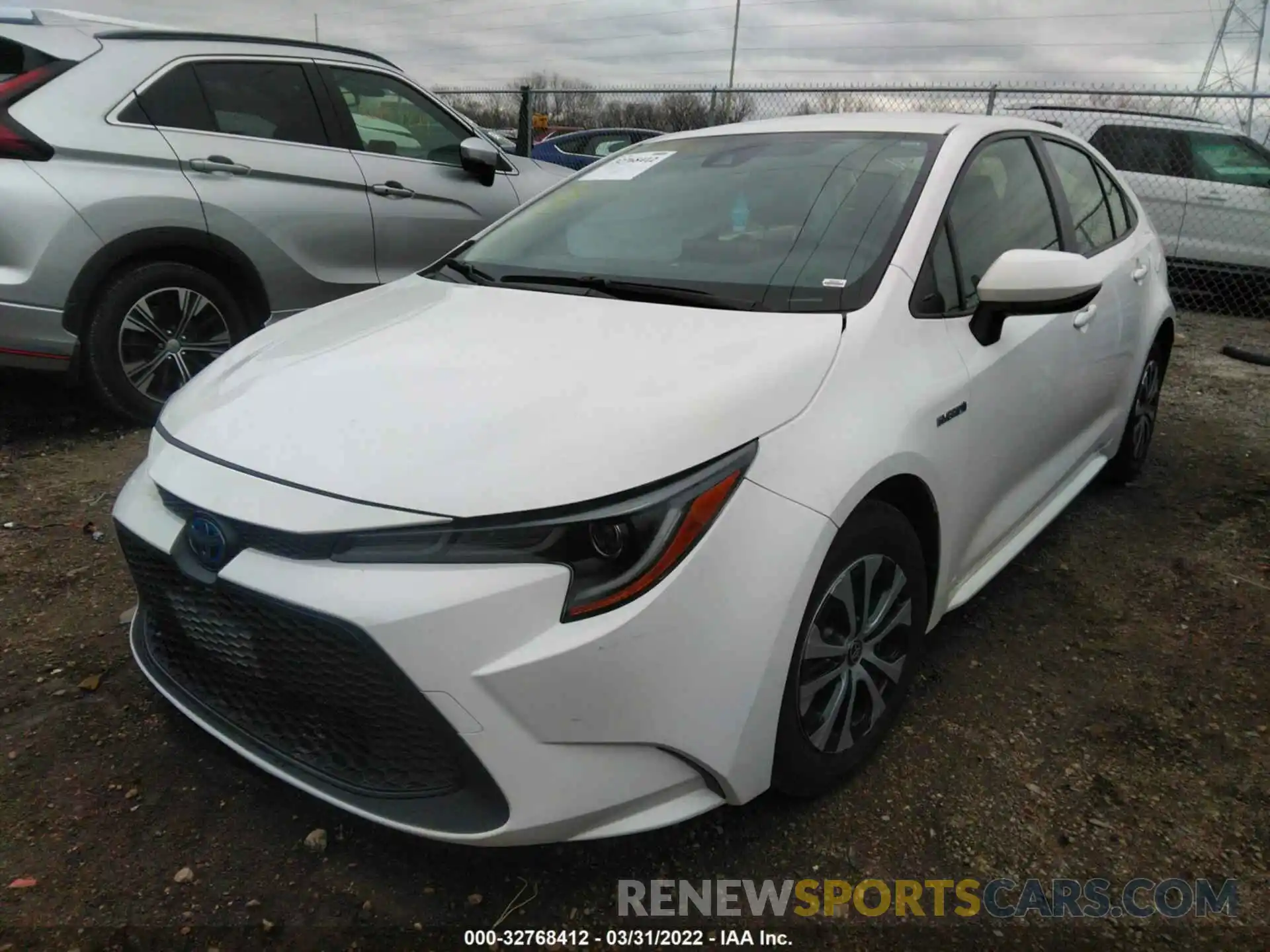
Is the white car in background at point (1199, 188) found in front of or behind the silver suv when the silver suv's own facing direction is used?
in front

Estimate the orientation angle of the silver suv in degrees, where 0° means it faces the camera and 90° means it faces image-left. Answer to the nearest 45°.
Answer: approximately 225°

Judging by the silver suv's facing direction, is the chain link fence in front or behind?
in front

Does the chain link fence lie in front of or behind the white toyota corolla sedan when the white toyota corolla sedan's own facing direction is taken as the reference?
behind

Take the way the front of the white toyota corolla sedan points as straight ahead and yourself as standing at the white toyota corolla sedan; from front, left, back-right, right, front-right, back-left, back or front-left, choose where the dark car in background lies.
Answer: back-right

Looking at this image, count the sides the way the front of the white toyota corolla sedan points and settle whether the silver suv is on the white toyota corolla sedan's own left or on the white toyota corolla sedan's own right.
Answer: on the white toyota corolla sedan's own right

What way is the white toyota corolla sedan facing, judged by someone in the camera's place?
facing the viewer and to the left of the viewer
